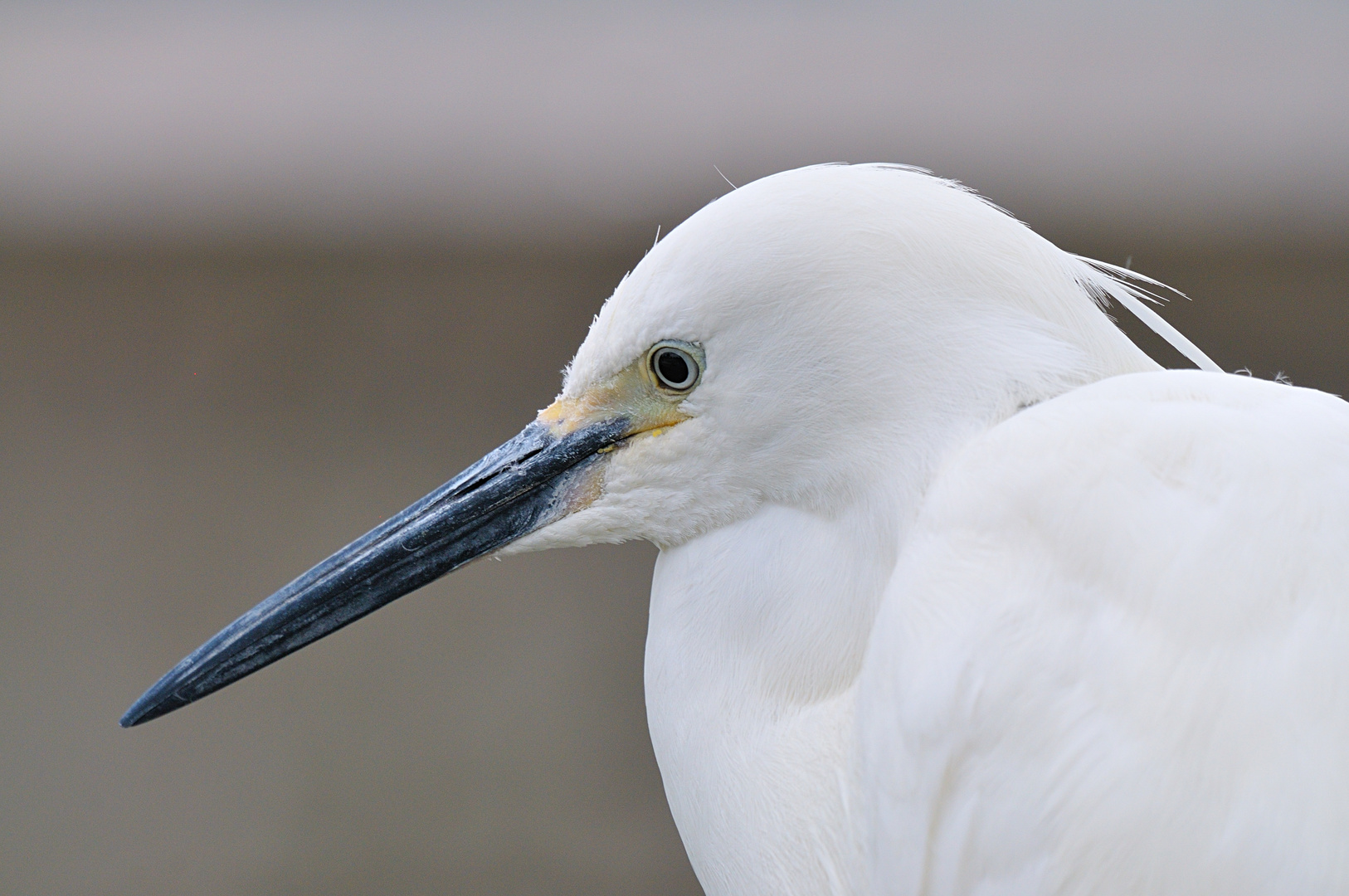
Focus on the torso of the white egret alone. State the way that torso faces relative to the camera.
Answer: to the viewer's left
